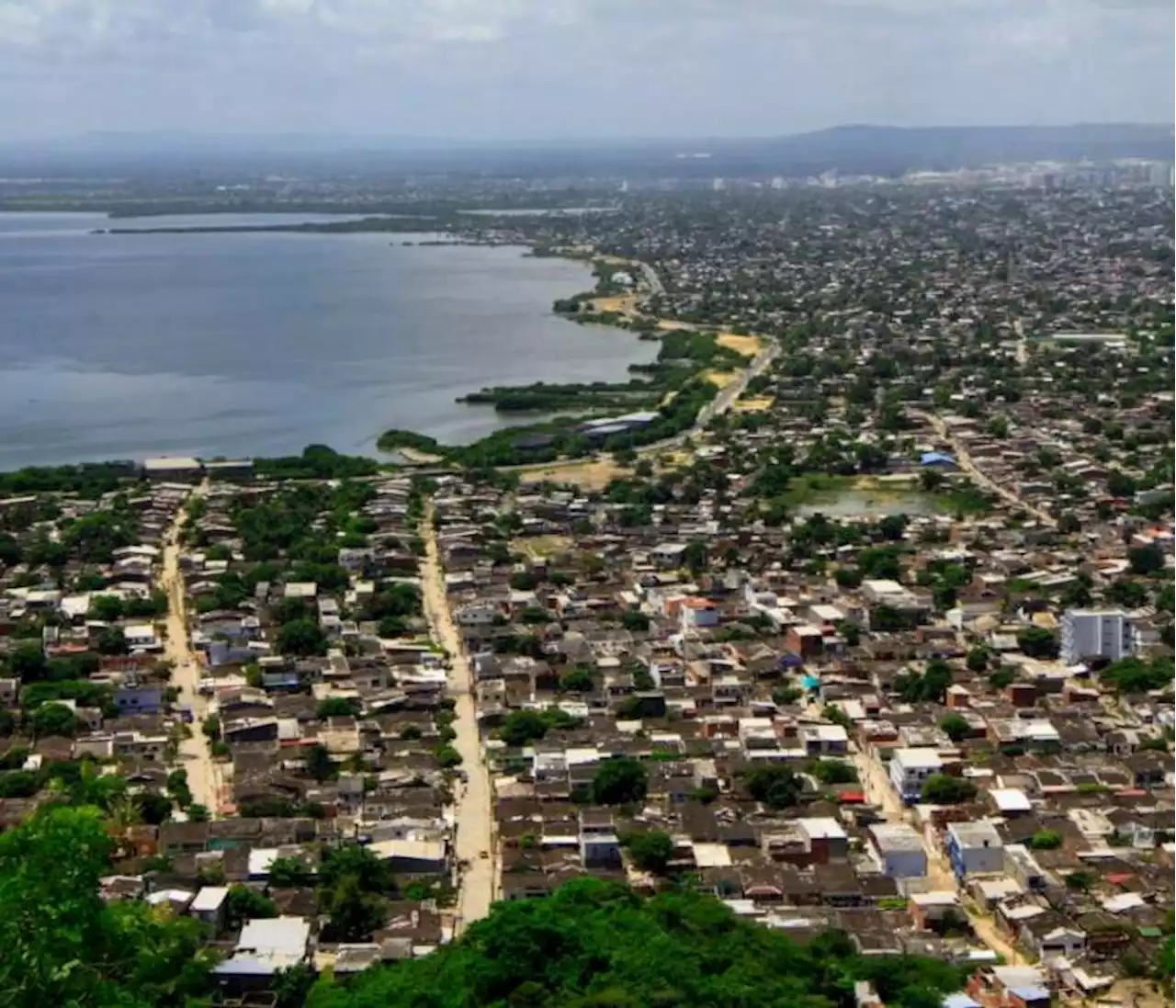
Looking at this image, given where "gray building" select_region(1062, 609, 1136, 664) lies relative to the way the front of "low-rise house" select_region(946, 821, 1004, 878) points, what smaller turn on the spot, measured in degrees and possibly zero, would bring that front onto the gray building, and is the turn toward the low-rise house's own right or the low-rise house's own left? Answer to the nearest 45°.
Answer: approximately 90° to the low-rise house's own right

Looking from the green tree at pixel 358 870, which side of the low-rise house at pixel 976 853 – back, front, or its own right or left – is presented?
front

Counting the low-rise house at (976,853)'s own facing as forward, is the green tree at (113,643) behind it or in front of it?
in front

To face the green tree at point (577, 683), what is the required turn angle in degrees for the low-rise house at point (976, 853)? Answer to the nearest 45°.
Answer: approximately 45° to its right

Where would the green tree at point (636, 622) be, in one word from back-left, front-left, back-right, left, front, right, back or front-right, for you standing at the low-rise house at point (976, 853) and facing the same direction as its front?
front-right

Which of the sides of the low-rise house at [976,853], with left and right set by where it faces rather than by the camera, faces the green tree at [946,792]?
right

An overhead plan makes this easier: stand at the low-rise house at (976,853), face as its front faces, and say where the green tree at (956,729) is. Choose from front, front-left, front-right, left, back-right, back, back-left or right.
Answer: right
